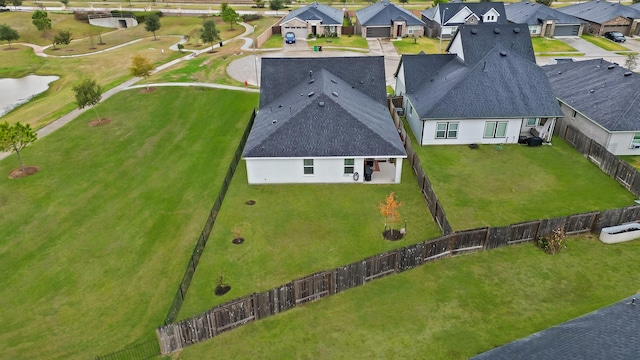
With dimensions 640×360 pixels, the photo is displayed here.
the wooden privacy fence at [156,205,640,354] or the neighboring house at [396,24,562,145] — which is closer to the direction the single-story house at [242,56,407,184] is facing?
the neighboring house

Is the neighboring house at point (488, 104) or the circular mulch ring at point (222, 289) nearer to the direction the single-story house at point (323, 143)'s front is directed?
the neighboring house

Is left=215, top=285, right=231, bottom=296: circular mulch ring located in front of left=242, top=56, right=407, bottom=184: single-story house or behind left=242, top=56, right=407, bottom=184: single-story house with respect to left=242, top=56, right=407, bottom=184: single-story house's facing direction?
behind

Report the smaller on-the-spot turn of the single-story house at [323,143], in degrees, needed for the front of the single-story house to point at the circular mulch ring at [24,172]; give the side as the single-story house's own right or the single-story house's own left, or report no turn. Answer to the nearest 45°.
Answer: approximately 90° to the single-story house's own left

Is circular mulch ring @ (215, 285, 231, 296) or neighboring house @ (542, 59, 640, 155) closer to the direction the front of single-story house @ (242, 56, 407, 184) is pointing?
the neighboring house

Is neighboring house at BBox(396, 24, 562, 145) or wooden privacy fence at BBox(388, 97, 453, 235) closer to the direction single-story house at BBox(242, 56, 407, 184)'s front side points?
the neighboring house

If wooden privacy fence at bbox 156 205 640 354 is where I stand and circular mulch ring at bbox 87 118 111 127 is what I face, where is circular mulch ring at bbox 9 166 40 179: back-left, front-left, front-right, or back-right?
front-left

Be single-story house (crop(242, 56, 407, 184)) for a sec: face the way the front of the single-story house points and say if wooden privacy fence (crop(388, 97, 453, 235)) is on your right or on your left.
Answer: on your right

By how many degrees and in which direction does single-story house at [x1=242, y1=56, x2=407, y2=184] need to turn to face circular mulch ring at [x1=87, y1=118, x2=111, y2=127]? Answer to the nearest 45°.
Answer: approximately 45° to its left

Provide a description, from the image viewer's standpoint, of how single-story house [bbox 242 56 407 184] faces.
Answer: facing away from the viewer

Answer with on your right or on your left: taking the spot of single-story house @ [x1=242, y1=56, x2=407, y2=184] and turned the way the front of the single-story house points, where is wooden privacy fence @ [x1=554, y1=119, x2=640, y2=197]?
on your right

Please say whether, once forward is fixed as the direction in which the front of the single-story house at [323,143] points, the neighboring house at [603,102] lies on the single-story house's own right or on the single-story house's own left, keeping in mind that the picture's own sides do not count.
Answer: on the single-story house's own right

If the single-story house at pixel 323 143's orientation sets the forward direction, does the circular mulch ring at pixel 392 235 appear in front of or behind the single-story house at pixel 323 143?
behind
